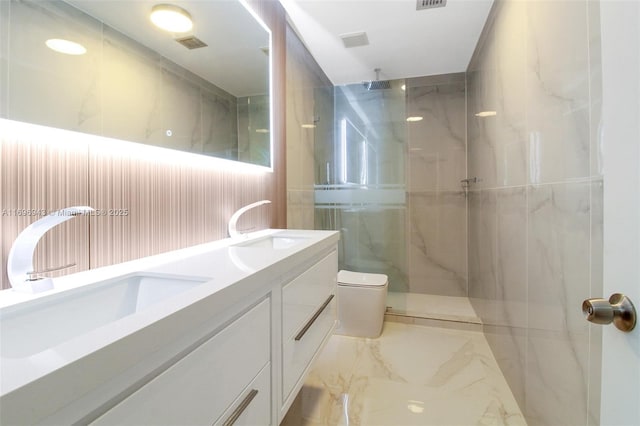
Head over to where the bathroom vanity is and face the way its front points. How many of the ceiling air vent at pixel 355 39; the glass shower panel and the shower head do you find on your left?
3

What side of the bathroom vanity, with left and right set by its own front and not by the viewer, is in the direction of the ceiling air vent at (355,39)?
left

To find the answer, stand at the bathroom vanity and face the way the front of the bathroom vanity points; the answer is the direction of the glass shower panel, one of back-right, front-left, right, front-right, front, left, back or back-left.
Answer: left

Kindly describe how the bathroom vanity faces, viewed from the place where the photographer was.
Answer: facing the viewer and to the right of the viewer

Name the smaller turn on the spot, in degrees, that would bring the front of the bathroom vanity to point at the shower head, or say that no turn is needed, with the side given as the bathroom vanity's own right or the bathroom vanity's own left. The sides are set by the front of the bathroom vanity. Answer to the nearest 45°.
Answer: approximately 90° to the bathroom vanity's own left

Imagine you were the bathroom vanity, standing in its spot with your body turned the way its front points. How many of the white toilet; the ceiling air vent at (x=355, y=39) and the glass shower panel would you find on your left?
3

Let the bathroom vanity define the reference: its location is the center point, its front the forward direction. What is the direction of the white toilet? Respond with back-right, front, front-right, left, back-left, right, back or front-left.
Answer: left
